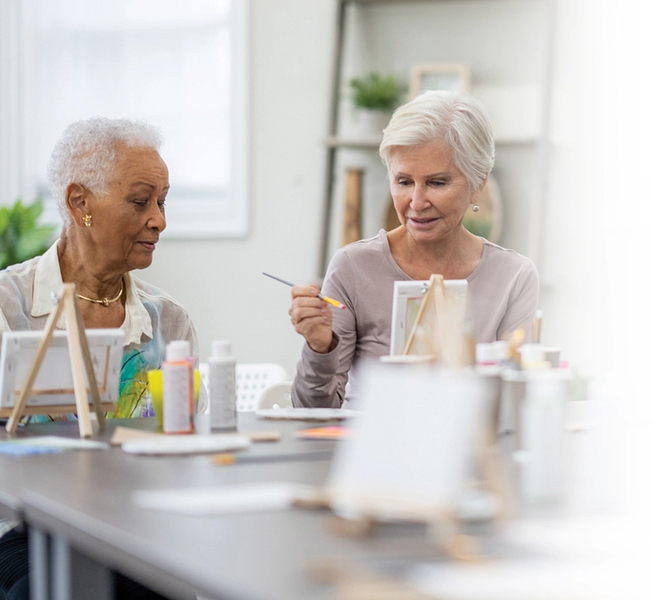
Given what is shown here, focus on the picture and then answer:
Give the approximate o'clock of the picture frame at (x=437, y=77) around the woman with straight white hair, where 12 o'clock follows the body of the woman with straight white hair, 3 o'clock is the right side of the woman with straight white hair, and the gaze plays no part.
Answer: The picture frame is roughly at 6 o'clock from the woman with straight white hair.

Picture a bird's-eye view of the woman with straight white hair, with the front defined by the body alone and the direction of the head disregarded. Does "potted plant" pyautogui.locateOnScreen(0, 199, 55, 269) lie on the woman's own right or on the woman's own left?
on the woman's own right

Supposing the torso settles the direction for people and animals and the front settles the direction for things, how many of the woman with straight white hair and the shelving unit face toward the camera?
2

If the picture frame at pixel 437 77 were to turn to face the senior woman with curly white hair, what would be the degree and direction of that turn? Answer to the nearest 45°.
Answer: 0° — it already faces them

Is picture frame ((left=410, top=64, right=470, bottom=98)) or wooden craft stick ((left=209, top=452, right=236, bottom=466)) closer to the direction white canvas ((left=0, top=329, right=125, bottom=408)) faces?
the picture frame

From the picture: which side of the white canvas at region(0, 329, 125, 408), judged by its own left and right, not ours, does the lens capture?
back

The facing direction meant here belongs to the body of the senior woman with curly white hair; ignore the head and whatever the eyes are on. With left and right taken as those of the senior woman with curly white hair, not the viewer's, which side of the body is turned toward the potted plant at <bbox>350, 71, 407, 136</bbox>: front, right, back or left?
left

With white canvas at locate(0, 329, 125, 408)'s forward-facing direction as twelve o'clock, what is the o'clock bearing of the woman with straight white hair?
The woman with straight white hair is roughly at 2 o'clock from the white canvas.
